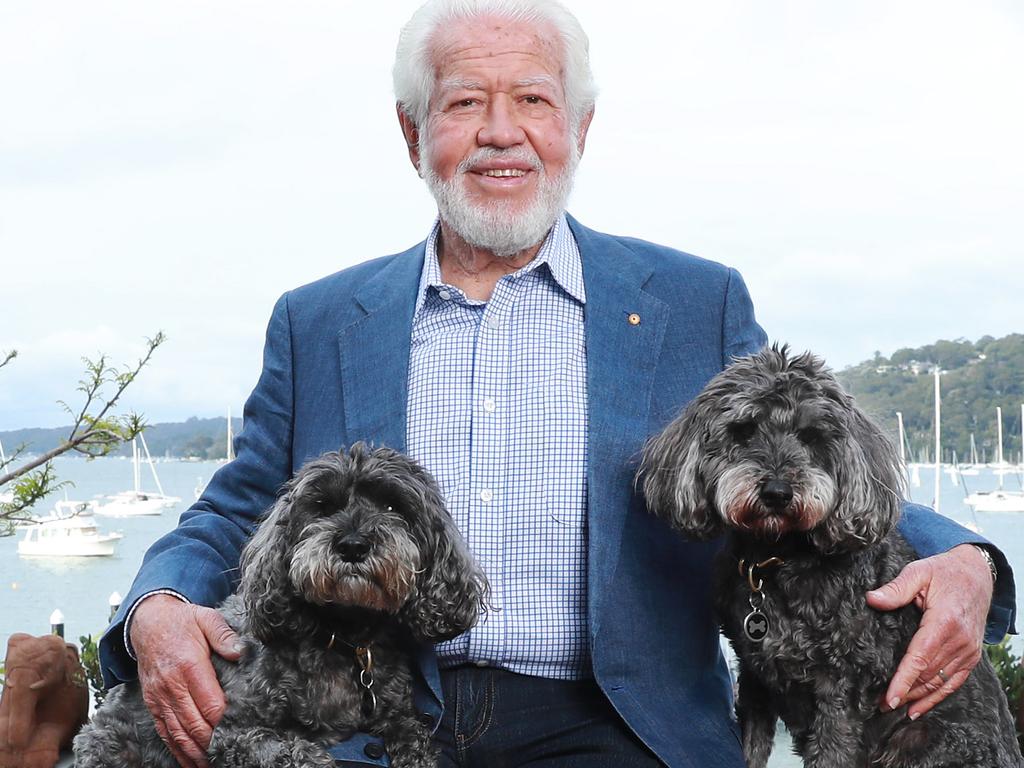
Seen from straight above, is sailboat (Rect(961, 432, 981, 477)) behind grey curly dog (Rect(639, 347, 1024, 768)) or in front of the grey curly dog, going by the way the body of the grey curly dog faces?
behind

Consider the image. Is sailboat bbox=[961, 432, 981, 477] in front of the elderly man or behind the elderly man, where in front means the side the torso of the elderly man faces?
behind

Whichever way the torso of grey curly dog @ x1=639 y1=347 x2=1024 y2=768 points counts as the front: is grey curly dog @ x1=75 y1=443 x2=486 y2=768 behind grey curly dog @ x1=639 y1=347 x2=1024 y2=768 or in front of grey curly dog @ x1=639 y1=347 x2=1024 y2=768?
in front

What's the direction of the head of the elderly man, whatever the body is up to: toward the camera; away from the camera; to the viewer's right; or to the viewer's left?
toward the camera

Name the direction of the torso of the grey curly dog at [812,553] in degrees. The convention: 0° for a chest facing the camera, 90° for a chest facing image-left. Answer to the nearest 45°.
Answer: approximately 45°

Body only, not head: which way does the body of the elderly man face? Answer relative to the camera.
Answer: toward the camera
